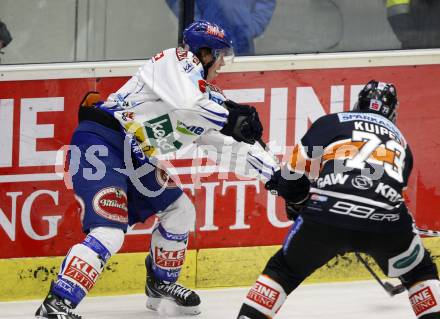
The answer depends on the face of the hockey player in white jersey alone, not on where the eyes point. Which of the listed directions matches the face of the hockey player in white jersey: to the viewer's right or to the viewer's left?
to the viewer's right

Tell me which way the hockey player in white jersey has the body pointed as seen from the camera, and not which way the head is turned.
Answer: to the viewer's right
